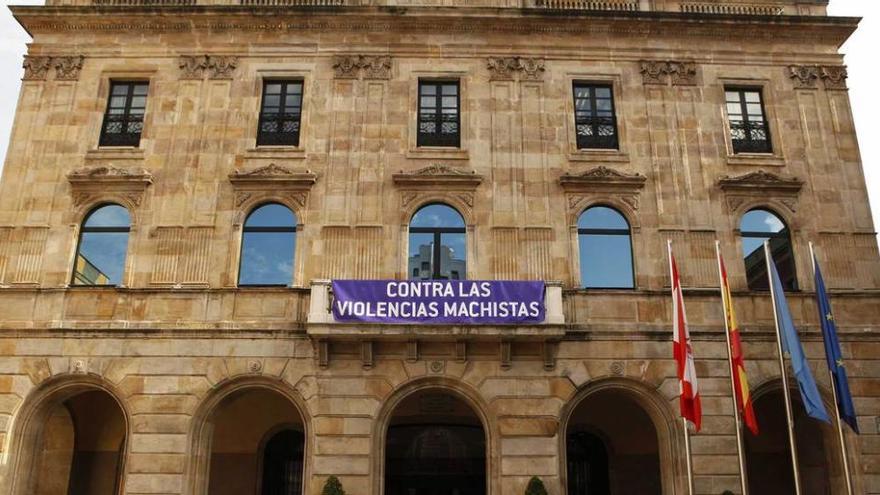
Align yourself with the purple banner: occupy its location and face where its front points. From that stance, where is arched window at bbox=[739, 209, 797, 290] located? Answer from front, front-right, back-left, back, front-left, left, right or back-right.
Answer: left

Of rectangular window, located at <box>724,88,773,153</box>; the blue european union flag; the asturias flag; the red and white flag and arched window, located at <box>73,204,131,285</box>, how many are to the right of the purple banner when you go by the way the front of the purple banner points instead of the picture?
1

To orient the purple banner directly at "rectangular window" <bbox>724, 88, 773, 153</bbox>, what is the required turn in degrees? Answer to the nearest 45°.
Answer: approximately 90° to its left

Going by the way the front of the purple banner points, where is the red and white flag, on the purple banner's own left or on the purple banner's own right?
on the purple banner's own left

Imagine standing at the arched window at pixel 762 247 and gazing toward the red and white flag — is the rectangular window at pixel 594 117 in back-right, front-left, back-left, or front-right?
front-right

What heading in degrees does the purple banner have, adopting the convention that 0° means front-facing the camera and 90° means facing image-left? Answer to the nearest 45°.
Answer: approximately 0°

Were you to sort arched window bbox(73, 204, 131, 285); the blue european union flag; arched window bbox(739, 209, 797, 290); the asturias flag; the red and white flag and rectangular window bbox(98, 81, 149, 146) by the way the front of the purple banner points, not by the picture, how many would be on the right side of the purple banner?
2

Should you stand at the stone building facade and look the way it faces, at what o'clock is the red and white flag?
The red and white flag is roughly at 10 o'clock from the stone building facade.

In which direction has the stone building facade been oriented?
toward the camera
